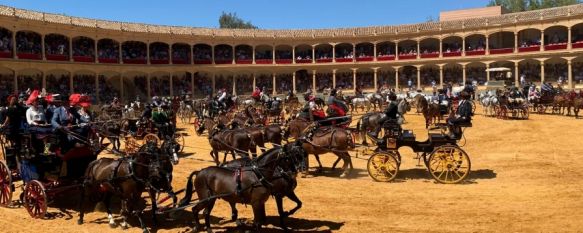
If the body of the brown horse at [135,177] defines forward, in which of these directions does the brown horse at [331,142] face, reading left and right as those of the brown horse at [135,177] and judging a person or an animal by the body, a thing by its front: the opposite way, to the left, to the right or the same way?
the opposite way

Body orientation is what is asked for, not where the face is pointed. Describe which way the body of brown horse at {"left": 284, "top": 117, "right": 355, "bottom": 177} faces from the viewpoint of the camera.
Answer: to the viewer's left

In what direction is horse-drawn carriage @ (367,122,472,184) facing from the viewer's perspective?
to the viewer's left

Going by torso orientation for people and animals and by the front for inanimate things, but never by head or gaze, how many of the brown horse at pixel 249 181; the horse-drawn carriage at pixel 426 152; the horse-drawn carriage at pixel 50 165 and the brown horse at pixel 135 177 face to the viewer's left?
1

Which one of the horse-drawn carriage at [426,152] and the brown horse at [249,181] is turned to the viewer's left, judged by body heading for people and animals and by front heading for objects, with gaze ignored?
the horse-drawn carriage

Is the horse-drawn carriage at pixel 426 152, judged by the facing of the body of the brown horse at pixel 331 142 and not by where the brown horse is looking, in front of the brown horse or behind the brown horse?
behind

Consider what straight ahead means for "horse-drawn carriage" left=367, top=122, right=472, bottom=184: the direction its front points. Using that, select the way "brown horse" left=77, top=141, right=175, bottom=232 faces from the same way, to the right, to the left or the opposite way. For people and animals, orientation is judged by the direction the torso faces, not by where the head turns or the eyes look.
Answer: the opposite way

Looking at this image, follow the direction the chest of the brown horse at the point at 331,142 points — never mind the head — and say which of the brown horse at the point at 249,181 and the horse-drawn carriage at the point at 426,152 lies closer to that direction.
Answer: the brown horse

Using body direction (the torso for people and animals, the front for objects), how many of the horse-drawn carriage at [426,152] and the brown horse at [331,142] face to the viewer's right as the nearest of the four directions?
0

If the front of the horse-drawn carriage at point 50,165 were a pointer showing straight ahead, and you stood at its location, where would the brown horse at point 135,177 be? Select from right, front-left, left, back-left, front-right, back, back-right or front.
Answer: front

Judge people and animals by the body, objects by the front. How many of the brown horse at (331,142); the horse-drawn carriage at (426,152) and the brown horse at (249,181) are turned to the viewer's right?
1

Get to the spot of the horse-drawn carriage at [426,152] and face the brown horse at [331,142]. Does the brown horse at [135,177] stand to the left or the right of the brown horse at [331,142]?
left

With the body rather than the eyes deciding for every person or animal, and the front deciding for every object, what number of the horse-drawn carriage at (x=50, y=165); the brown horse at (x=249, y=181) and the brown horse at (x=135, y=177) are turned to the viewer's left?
0

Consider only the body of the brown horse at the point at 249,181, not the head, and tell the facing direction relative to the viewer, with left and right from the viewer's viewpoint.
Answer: facing to the right of the viewer

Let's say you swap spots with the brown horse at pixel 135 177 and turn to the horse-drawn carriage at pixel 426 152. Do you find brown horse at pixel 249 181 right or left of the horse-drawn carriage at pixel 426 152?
right
